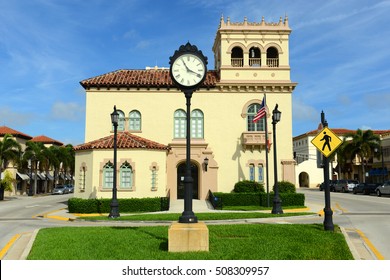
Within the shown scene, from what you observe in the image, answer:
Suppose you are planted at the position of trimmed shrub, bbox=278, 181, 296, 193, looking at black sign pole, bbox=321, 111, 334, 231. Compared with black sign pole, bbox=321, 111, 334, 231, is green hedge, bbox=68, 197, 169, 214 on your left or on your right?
right

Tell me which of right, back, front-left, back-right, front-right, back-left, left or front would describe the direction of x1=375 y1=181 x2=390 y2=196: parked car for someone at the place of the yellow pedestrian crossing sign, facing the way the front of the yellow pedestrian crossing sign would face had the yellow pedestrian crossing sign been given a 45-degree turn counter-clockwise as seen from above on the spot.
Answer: back-left

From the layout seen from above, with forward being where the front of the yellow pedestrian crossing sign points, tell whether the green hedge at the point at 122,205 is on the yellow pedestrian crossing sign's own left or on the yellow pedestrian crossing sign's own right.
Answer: on the yellow pedestrian crossing sign's own right

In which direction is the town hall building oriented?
toward the camera

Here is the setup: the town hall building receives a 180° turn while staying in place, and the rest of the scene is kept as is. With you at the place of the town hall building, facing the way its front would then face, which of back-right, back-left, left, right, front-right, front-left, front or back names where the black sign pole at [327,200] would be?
back

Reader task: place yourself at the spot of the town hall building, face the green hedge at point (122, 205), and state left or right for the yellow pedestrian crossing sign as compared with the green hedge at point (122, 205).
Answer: left

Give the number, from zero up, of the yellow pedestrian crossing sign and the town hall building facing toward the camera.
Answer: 2

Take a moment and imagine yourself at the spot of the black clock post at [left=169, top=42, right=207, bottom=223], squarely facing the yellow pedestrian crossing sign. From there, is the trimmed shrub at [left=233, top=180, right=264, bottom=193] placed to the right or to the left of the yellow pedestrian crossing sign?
left

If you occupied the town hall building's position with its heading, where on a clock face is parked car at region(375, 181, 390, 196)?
The parked car is roughly at 8 o'clock from the town hall building.

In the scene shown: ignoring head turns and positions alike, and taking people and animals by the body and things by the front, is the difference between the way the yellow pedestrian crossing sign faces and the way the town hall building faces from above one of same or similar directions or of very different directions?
same or similar directions

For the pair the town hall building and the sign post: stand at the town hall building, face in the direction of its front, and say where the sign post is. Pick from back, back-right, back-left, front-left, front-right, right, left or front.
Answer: front

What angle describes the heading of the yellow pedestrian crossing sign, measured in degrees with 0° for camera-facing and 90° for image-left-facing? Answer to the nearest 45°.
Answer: approximately 0°

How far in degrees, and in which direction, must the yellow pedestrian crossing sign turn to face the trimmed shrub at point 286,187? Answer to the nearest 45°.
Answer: approximately 180°

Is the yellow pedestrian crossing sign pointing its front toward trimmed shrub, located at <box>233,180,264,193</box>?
no

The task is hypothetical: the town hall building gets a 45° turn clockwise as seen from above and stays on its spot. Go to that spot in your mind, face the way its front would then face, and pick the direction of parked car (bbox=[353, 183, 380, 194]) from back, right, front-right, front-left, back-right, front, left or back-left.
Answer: back

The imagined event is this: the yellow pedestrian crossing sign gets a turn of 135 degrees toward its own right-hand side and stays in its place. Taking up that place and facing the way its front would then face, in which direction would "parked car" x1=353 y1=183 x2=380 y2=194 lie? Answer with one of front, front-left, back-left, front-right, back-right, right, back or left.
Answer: front-right

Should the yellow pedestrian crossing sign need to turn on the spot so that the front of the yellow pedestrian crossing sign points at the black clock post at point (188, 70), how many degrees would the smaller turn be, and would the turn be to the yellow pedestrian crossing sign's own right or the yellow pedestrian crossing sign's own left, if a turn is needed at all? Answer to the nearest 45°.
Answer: approximately 45° to the yellow pedestrian crossing sign's own right
